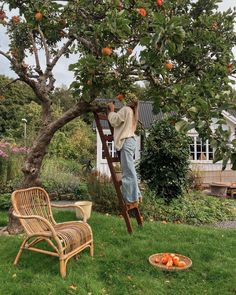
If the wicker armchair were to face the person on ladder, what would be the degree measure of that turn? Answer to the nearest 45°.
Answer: approximately 45° to its left

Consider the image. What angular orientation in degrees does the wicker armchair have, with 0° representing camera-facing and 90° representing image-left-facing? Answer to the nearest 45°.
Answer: approximately 315°

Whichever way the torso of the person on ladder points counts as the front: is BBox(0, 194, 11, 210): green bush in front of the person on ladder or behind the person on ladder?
in front

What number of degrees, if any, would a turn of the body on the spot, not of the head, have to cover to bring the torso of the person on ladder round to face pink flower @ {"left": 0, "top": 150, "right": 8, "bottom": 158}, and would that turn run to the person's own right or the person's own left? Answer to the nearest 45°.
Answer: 0° — they already face it

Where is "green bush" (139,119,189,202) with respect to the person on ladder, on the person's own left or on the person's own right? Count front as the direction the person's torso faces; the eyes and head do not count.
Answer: on the person's own right

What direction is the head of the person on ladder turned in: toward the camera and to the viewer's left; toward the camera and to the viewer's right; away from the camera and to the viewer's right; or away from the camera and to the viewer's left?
away from the camera and to the viewer's left

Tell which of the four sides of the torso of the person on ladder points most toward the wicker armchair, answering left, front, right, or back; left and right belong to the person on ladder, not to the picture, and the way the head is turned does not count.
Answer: left

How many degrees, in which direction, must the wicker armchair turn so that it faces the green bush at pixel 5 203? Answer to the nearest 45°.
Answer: approximately 135° to its left

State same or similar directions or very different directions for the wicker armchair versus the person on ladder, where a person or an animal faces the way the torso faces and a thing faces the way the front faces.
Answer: very different directions

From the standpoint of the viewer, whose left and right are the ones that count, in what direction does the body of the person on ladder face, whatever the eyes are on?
facing away from the viewer and to the left of the viewer

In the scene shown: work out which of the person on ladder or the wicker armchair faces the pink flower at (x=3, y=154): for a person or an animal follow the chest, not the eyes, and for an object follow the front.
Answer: the person on ladder
